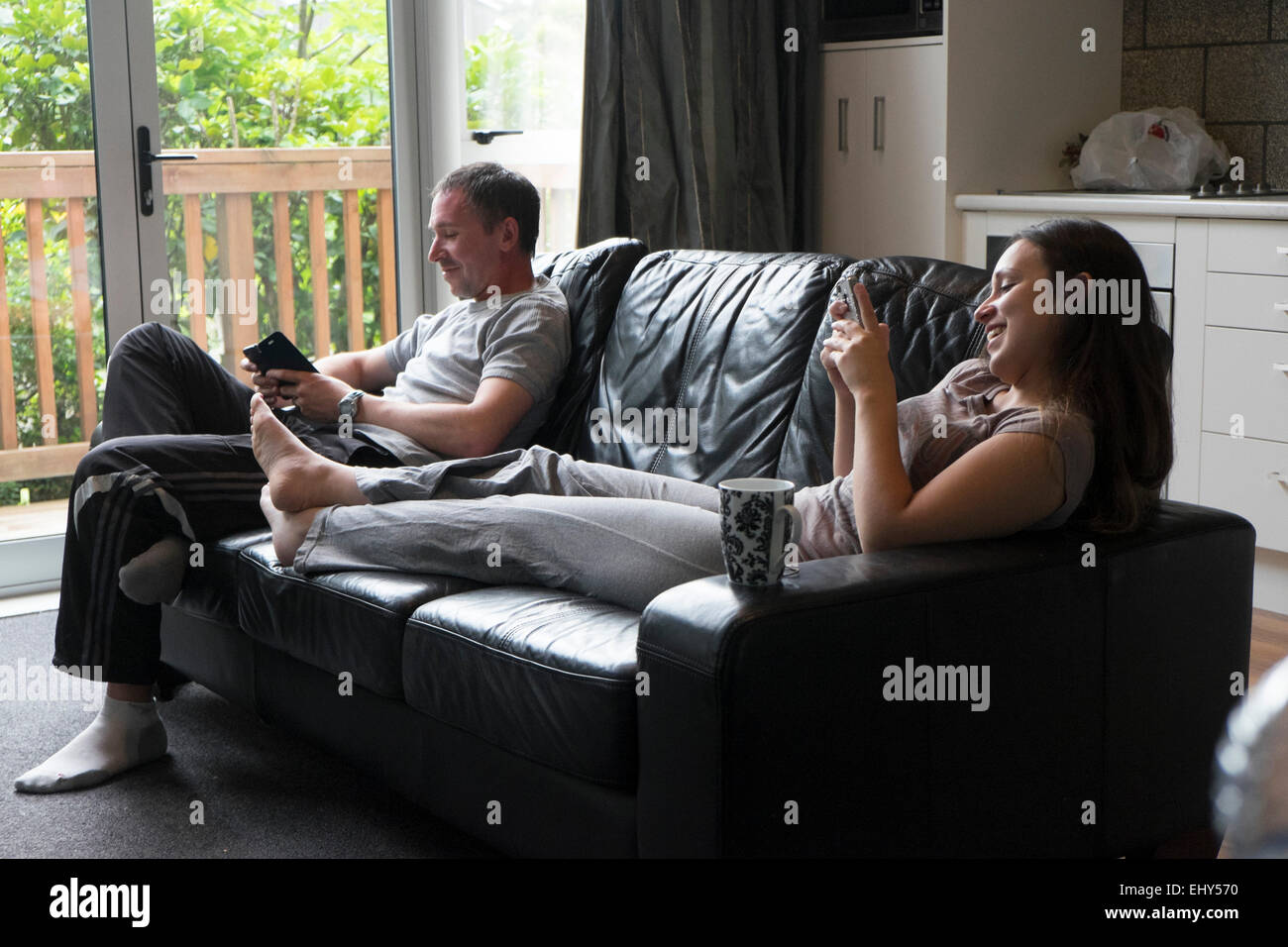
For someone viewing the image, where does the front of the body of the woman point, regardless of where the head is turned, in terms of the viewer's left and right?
facing to the left of the viewer

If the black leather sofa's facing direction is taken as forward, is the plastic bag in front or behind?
behind

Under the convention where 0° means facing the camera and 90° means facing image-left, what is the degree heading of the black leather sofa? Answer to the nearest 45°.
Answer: approximately 45°

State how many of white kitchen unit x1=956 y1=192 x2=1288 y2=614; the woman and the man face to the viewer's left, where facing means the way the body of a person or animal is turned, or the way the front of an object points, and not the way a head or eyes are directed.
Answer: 2

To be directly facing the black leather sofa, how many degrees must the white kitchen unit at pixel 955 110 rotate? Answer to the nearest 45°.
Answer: approximately 45° to its left

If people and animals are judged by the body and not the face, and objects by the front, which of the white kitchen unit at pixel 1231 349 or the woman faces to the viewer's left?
the woman

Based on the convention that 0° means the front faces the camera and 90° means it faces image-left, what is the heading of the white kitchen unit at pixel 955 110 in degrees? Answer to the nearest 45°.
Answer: approximately 45°

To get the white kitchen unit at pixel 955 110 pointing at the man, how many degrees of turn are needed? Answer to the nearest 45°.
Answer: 0° — it already faces them

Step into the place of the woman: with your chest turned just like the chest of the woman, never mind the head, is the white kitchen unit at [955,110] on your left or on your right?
on your right

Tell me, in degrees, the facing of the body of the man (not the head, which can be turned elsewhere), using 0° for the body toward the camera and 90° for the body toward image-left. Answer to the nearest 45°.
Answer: approximately 90°
